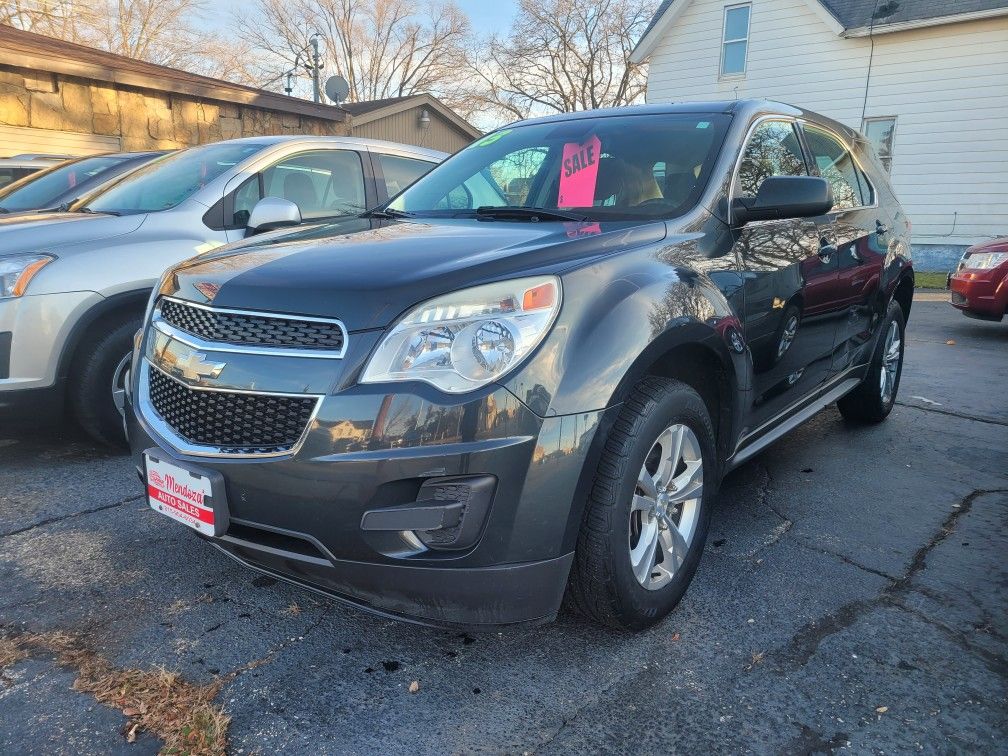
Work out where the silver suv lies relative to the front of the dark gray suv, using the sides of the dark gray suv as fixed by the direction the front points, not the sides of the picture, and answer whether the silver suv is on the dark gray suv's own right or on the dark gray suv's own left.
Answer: on the dark gray suv's own right

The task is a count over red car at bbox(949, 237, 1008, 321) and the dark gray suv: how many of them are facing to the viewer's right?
0

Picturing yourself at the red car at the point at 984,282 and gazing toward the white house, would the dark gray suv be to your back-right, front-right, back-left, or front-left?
back-left

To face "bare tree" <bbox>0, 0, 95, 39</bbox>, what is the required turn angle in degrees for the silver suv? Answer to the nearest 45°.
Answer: approximately 135° to its right

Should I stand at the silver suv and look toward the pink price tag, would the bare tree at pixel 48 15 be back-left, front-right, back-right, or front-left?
back-left

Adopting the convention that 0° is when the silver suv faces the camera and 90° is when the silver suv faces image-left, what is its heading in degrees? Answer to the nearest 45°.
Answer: approximately 45°

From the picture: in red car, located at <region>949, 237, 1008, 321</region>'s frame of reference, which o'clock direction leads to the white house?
The white house is roughly at 4 o'clock from the red car.

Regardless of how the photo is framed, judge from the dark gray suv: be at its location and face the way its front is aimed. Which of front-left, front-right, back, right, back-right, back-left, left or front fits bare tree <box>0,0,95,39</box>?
right

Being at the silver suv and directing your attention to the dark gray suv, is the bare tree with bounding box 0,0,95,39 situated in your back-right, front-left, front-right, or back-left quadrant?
back-left

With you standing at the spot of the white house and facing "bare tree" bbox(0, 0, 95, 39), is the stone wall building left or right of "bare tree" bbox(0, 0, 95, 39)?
left

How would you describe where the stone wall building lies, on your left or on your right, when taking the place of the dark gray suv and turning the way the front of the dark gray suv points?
on your right

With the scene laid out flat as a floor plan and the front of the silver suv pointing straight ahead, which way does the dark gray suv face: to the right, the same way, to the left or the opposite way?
the same way

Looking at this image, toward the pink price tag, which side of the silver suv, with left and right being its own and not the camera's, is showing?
left

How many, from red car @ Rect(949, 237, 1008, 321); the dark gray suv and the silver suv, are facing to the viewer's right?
0

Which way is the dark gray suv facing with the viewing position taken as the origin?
facing the viewer and to the left of the viewer

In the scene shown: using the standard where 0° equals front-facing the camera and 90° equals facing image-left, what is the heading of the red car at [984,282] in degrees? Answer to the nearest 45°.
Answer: approximately 45°
